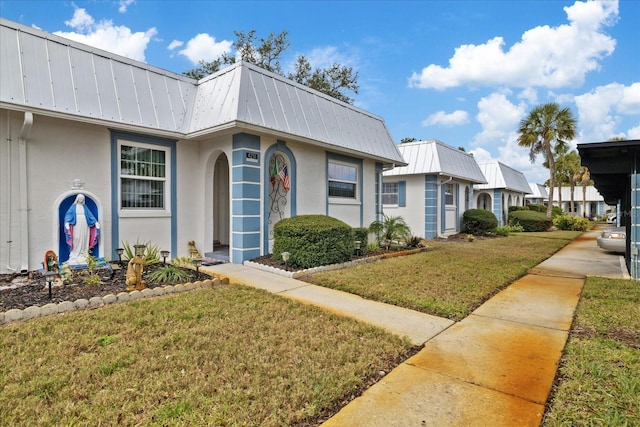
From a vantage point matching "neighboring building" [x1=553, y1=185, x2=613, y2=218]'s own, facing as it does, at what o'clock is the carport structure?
The carport structure is roughly at 12 o'clock from the neighboring building.

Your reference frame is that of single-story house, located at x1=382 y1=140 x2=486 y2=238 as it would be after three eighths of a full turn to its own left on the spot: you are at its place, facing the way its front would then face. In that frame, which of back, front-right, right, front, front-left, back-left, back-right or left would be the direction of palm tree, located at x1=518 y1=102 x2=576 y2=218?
front-right

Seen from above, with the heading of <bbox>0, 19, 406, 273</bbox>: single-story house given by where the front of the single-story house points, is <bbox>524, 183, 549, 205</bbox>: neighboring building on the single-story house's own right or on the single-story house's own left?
on the single-story house's own left

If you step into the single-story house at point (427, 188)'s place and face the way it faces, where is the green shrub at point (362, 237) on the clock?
The green shrub is roughly at 2 o'clock from the single-story house.

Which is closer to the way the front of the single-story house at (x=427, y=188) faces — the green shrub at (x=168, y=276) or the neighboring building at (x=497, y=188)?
the green shrub

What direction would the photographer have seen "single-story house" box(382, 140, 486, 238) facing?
facing the viewer and to the right of the viewer

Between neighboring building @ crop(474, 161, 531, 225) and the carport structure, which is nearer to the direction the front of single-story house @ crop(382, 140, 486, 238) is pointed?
the carport structure

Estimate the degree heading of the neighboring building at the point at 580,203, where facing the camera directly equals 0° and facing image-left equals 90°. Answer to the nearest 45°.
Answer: approximately 0°

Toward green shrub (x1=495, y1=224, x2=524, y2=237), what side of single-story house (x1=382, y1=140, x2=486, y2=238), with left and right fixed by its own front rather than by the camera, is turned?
left

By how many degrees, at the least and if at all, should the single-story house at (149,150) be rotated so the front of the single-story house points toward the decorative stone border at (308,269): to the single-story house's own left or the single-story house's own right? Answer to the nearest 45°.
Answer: approximately 45° to the single-story house's own left
